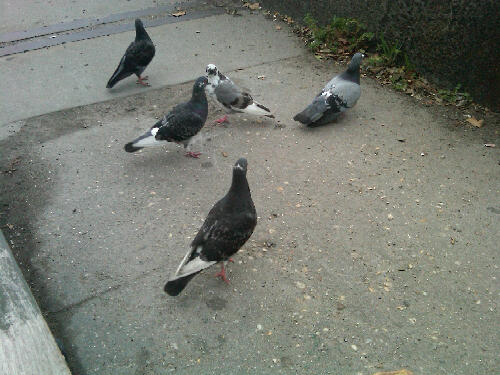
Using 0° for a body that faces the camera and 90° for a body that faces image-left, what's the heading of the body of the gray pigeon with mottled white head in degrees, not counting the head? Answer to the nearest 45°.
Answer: approximately 90°

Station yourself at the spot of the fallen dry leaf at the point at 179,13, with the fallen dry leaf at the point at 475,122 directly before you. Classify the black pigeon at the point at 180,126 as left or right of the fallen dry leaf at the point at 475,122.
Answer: right

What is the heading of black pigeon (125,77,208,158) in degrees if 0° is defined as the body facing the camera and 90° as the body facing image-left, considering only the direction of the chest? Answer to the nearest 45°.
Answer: approximately 270°

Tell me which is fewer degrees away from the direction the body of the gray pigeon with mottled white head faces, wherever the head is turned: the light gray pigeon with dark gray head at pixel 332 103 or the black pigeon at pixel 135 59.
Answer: the black pigeon

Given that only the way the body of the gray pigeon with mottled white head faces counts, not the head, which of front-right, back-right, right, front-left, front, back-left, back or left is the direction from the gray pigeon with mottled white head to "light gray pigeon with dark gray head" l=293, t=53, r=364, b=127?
back

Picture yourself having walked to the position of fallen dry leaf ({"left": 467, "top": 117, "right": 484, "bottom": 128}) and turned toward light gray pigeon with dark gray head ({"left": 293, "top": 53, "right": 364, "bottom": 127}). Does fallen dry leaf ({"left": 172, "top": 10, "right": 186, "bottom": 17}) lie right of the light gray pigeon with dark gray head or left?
right
